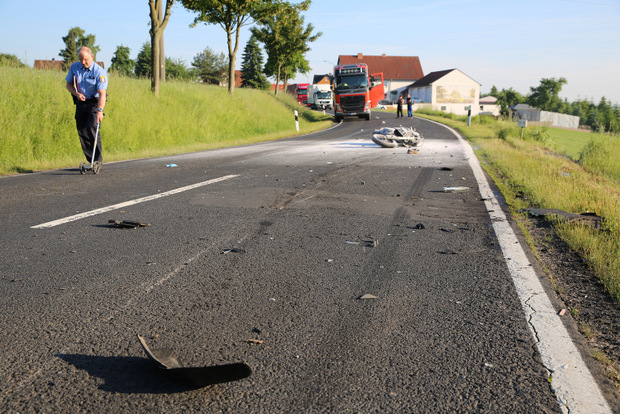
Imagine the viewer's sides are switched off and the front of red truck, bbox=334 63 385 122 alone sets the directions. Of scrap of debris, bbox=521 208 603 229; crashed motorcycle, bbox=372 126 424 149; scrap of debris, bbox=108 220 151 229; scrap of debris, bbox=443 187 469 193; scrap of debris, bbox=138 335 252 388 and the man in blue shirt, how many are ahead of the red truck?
6

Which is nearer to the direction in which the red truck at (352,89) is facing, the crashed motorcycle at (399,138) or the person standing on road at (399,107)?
the crashed motorcycle

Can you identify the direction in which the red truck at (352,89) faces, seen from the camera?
facing the viewer

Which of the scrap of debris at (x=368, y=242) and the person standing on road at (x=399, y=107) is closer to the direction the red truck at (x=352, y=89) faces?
the scrap of debris

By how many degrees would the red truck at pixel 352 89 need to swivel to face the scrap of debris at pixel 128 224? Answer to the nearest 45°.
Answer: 0° — it already faces it

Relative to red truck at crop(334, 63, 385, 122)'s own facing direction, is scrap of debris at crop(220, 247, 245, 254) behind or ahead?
ahead

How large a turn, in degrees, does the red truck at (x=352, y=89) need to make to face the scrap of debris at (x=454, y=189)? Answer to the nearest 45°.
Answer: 0° — it already faces it

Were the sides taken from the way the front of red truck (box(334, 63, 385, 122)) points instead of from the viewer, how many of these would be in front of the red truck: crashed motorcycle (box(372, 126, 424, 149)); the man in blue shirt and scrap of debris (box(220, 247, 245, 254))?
3

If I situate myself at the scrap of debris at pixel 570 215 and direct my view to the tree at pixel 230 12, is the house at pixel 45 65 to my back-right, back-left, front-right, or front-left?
front-left

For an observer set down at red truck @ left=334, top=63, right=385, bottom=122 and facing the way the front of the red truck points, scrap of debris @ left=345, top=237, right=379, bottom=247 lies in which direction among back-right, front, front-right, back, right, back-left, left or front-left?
front

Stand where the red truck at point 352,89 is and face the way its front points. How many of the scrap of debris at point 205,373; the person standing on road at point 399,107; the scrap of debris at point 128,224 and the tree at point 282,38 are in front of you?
2

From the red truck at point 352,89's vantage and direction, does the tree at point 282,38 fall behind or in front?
behind

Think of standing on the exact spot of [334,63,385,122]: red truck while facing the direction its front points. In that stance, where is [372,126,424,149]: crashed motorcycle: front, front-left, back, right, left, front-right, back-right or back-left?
front

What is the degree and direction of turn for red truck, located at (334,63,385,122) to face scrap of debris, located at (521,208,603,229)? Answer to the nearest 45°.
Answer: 0° — it already faces it
